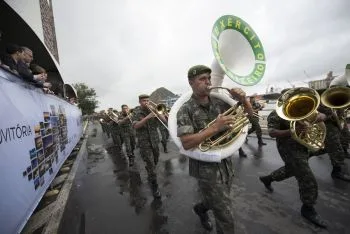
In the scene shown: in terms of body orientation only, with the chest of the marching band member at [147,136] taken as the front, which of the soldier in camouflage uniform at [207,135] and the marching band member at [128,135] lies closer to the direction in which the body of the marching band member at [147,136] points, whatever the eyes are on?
the soldier in camouflage uniform

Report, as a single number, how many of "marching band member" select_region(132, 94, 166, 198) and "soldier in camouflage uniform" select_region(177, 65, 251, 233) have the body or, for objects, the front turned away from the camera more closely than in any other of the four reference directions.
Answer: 0

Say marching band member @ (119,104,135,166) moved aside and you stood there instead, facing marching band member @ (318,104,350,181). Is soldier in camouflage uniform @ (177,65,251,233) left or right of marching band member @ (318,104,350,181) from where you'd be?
right

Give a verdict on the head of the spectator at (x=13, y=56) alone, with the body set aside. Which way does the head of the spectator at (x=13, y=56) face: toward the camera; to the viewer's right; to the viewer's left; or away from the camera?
to the viewer's right

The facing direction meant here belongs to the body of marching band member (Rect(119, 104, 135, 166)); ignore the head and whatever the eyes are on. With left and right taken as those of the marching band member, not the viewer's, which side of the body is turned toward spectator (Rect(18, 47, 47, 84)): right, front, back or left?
right

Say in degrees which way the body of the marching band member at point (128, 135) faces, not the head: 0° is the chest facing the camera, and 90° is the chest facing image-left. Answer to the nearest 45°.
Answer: approximately 315°
